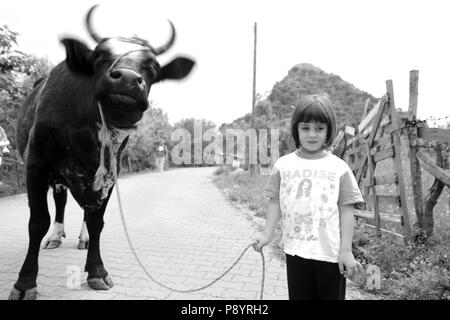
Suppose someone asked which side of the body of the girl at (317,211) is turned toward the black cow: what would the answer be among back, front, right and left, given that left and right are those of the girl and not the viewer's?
right

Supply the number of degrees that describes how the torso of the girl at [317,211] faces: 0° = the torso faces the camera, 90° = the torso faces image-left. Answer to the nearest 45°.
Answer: approximately 0°

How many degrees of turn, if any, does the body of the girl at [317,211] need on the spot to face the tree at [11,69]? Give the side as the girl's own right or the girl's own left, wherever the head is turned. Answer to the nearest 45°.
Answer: approximately 135° to the girl's own right

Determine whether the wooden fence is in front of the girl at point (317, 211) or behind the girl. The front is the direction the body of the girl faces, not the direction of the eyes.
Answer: behind
